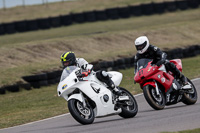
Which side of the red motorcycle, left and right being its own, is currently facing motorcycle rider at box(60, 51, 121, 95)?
front

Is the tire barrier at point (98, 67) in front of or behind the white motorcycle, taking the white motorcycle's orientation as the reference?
behind

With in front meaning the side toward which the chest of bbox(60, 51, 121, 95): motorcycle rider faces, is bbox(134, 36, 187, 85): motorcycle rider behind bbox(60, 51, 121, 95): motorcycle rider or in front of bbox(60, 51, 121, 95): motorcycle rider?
behind

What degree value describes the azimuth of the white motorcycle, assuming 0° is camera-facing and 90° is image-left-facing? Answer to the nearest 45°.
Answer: approximately 45°

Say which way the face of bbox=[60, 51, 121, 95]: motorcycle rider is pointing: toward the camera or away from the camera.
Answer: toward the camera

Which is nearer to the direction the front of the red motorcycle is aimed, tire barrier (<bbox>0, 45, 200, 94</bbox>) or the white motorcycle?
the white motorcycle

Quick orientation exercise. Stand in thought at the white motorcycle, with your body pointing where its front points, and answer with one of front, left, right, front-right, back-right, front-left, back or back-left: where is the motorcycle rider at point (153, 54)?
back

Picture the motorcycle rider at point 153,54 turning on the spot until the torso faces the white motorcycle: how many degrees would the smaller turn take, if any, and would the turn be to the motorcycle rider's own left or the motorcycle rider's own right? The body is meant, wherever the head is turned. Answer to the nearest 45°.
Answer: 0° — they already face it

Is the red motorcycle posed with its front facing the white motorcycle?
yes

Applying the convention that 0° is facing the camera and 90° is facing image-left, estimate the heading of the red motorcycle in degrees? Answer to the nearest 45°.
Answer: approximately 45°

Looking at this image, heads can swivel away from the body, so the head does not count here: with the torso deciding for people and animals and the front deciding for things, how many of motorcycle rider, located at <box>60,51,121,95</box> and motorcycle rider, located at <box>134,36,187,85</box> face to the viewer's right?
0

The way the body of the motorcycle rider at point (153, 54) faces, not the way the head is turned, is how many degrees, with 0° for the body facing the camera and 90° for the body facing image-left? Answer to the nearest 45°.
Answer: approximately 45°

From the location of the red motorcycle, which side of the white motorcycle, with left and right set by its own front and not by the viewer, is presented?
back
